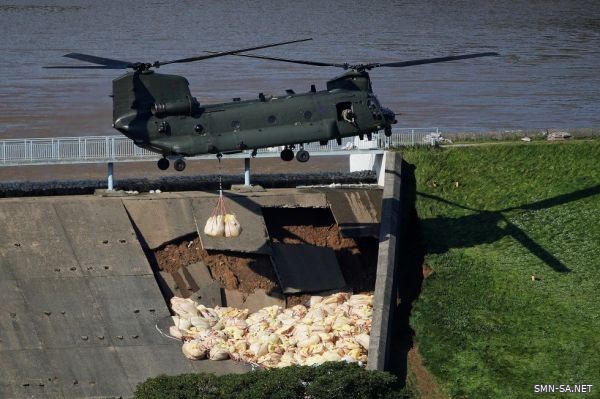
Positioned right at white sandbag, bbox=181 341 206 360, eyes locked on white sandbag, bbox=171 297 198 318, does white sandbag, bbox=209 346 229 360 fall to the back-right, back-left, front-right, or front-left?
back-right

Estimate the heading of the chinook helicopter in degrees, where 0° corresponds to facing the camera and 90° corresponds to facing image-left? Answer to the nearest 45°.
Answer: approximately 270°
